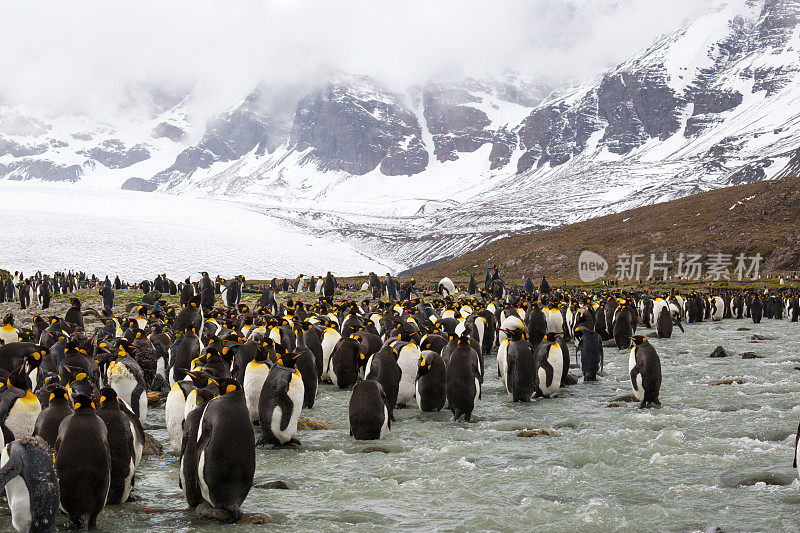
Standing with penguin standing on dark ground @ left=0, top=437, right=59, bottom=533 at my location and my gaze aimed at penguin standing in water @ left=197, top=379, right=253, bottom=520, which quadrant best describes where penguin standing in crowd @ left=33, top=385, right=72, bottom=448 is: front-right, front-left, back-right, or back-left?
front-left

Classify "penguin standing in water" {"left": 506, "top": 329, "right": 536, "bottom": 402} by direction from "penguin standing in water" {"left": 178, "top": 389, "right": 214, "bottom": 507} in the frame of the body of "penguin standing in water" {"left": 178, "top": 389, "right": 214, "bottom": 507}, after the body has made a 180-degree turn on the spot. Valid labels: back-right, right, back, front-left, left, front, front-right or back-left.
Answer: left

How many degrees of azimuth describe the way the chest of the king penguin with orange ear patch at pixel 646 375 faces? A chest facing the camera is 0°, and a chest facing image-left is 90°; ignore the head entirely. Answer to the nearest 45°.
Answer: approximately 90°

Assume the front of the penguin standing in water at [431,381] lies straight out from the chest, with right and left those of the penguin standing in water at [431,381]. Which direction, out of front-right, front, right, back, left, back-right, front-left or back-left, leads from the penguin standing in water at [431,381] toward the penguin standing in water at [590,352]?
right

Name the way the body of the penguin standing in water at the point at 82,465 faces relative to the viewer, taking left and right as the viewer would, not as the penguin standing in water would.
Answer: facing away from the viewer

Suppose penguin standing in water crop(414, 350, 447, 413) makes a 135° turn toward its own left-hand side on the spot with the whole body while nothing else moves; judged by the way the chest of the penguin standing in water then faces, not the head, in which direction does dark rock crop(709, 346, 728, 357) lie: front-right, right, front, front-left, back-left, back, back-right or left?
back-left

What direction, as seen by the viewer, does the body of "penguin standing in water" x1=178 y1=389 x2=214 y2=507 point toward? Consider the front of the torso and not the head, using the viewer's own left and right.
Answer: facing away from the viewer and to the left of the viewer

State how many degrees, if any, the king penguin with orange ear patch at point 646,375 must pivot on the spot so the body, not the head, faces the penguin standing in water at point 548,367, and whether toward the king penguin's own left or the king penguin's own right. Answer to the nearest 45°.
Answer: approximately 45° to the king penguin's own right

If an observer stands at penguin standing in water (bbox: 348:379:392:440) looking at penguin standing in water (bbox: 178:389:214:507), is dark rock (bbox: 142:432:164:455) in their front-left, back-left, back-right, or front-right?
front-right

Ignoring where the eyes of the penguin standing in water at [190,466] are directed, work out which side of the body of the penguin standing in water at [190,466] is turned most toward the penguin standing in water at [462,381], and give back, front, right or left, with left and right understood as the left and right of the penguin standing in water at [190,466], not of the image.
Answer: right

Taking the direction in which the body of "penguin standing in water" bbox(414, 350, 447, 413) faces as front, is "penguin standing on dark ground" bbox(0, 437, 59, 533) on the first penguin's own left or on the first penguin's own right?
on the first penguin's own left
